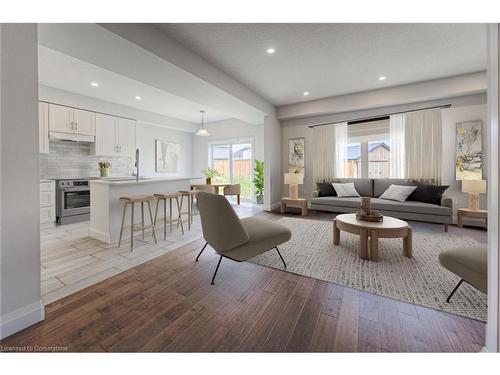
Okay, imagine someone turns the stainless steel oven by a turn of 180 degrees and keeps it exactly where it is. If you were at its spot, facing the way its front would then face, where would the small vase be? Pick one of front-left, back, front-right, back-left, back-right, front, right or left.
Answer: right

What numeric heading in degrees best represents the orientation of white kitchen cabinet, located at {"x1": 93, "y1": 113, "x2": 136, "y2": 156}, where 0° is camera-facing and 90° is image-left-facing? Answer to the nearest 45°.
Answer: approximately 315°

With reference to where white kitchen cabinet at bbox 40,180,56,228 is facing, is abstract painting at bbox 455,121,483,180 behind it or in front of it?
in front

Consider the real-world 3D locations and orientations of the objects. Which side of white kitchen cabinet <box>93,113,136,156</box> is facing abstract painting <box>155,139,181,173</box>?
left

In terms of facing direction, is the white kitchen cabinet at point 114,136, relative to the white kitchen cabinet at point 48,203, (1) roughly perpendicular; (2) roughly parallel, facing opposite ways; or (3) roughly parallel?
roughly parallel

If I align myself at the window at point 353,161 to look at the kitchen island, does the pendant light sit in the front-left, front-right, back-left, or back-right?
front-right

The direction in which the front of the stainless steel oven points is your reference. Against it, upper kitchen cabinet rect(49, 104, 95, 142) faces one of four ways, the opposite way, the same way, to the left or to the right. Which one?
the same way

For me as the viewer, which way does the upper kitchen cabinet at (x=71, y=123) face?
facing the viewer and to the right of the viewer

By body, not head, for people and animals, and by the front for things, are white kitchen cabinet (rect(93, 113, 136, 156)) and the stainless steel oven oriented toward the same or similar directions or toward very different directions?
same or similar directions

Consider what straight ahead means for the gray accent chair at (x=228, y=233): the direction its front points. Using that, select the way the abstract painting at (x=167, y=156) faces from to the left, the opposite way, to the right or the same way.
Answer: to the right

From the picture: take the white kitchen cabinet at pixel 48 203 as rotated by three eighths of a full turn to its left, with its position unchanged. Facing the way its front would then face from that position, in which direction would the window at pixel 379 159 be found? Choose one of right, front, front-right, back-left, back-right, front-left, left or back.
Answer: back-right

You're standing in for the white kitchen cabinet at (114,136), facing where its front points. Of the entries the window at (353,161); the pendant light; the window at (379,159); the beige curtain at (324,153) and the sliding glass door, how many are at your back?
0

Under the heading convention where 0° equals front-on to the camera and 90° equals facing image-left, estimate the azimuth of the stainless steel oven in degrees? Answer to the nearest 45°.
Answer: approximately 315°

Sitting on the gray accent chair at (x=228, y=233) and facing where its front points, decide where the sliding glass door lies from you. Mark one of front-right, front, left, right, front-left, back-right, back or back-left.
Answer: front-left

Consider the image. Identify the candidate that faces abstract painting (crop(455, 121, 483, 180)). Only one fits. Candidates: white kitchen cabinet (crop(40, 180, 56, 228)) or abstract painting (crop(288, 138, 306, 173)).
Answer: the white kitchen cabinet

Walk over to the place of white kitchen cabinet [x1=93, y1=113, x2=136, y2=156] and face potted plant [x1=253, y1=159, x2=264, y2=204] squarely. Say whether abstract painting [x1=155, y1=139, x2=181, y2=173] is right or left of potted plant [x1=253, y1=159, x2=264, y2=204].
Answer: left

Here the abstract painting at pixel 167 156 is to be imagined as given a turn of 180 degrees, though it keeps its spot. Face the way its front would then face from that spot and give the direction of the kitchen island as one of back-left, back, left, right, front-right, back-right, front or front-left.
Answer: back-left

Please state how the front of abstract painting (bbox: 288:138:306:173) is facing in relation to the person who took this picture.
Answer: facing the viewer and to the left of the viewer

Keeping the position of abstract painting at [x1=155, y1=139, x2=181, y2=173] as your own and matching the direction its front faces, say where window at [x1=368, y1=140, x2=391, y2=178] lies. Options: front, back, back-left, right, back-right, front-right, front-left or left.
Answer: front
